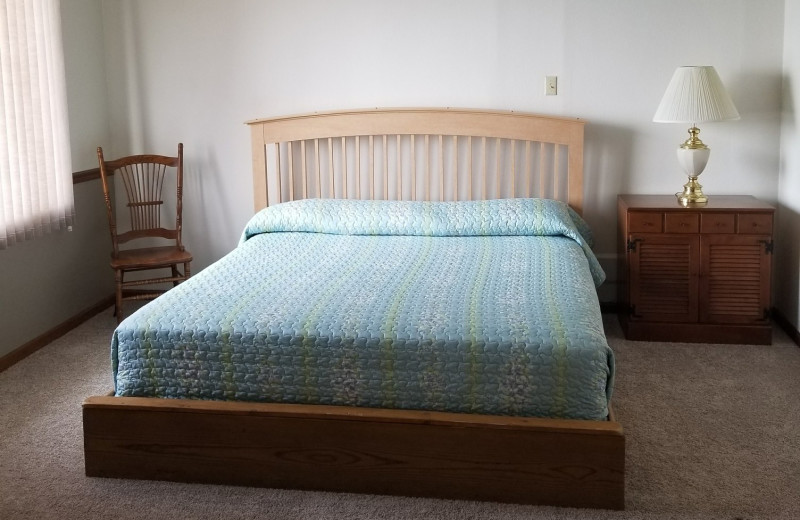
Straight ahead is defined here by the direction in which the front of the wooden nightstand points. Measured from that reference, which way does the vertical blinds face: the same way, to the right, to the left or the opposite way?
to the left

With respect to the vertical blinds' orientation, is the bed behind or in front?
in front

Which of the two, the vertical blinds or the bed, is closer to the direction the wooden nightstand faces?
the bed

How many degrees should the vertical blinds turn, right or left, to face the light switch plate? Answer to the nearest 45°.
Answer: approximately 45° to its left

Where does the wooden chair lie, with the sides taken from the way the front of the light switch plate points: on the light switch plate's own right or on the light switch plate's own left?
on the light switch plate's own right

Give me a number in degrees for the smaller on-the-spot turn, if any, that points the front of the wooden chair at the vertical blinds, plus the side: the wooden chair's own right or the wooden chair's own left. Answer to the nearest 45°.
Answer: approximately 45° to the wooden chair's own right

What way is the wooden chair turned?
toward the camera

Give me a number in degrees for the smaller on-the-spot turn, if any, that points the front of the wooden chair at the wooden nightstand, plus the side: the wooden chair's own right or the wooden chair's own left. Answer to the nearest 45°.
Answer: approximately 45° to the wooden chair's own left

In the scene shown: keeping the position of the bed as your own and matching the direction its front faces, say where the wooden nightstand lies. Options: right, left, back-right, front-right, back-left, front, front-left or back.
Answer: back-left

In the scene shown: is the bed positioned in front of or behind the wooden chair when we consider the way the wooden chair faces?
in front

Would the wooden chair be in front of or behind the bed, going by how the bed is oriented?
behind

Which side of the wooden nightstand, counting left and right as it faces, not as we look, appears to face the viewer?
front

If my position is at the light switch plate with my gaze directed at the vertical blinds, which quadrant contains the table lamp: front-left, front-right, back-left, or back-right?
back-left

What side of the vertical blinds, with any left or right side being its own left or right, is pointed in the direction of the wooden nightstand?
front

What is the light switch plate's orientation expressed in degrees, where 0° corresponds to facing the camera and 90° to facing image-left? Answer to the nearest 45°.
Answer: approximately 0°
